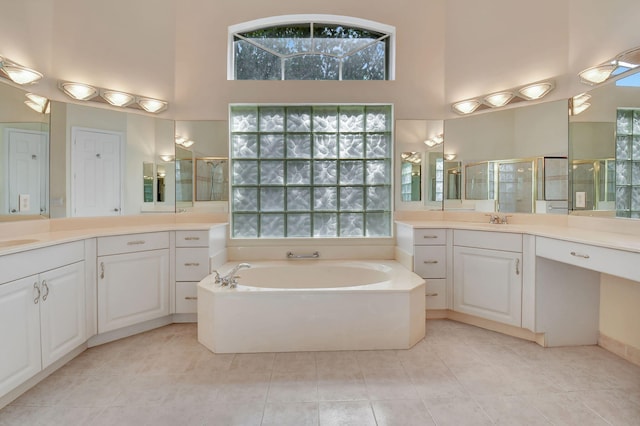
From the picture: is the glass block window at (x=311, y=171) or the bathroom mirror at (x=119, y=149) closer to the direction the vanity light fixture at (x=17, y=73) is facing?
the glass block window

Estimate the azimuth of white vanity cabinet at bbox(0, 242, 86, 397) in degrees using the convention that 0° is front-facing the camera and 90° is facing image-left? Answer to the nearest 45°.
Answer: approximately 315°

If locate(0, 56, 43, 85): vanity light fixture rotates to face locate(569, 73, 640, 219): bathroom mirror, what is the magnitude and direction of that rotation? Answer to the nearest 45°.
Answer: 0° — it already faces it

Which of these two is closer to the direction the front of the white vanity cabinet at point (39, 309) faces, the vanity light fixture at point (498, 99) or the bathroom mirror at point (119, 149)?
the vanity light fixture

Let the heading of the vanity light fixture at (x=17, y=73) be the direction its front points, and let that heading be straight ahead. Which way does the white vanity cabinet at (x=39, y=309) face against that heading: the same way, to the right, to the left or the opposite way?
the same way

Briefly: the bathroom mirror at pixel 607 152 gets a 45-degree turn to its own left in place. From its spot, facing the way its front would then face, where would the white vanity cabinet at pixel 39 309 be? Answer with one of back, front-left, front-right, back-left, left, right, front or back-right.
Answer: front-right

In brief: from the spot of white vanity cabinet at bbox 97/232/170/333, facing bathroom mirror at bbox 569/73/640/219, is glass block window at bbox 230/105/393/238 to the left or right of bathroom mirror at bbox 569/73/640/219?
left

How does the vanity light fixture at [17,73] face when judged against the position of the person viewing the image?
facing the viewer and to the right of the viewer

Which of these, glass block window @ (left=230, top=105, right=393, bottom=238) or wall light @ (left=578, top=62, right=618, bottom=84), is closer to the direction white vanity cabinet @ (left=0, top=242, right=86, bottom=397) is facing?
the wall light

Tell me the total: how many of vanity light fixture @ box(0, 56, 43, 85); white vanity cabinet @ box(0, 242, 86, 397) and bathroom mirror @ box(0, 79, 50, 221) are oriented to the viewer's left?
0

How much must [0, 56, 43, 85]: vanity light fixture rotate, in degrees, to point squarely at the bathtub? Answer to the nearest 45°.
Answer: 0° — it already faces it
